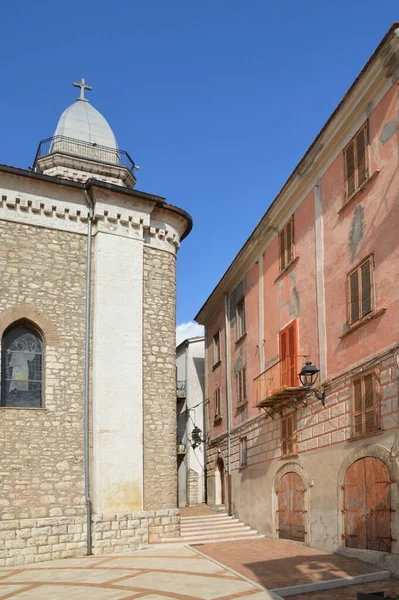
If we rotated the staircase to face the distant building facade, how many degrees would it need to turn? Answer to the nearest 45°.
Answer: approximately 180°

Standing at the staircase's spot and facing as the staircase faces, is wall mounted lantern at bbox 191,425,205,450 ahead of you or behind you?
behind

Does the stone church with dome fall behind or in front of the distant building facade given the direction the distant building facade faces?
in front

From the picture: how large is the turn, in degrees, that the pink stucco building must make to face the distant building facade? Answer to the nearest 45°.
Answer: approximately 90° to its right

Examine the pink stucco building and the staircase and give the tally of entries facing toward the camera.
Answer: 1

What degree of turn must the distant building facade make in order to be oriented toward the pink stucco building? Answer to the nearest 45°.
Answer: approximately 45° to its left

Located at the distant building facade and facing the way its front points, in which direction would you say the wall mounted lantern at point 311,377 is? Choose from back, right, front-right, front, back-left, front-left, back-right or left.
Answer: front-left

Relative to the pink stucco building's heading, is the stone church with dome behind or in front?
in front

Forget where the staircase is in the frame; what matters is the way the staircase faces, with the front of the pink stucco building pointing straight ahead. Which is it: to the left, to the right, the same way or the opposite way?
to the left

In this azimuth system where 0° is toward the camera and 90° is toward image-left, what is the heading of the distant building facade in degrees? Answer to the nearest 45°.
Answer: approximately 45°

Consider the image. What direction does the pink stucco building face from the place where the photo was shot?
facing to the left of the viewer

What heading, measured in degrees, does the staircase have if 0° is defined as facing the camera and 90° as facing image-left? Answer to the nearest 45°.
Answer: approximately 0°

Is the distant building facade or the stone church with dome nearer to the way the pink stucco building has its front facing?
the stone church with dome
